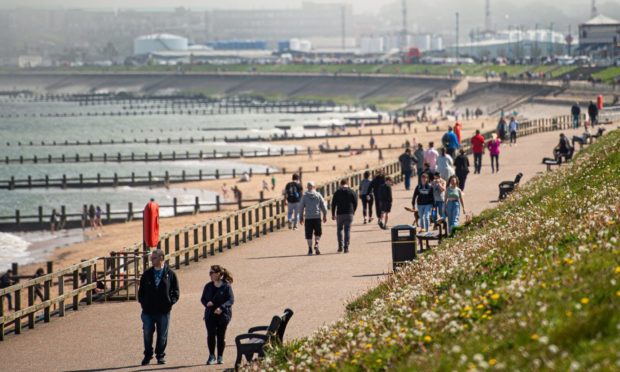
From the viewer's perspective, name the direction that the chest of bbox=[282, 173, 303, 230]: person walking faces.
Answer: away from the camera

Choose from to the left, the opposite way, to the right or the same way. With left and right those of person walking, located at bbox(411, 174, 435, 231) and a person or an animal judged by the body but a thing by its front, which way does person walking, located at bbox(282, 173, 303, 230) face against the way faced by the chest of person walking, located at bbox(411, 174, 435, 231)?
the opposite way

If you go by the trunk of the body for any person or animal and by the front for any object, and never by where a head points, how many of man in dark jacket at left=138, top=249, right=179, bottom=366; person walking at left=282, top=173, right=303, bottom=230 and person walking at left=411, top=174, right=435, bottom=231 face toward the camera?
2

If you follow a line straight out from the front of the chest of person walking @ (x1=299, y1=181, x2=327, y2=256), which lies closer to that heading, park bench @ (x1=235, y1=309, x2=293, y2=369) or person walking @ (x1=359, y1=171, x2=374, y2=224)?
the person walking

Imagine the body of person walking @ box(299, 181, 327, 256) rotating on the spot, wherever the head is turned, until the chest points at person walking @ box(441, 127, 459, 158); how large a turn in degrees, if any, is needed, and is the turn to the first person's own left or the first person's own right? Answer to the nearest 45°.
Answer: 0° — they already face them

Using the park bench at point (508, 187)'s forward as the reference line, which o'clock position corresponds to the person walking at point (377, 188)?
The person walking is roughly at 11 o'clock from the park bench.

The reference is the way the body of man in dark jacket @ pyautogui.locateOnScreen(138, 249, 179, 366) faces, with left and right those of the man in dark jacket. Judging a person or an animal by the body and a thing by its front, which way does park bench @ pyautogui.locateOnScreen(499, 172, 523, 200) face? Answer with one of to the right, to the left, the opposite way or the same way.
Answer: to the right

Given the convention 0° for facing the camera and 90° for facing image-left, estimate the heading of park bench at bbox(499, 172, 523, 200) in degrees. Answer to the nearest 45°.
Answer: approximately 90°

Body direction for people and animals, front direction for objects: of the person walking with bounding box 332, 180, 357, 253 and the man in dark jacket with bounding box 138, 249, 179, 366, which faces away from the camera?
the person walking

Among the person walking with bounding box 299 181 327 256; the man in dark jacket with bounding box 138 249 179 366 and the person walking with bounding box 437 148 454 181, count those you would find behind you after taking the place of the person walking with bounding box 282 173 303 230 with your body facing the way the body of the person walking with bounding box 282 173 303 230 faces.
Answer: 2
